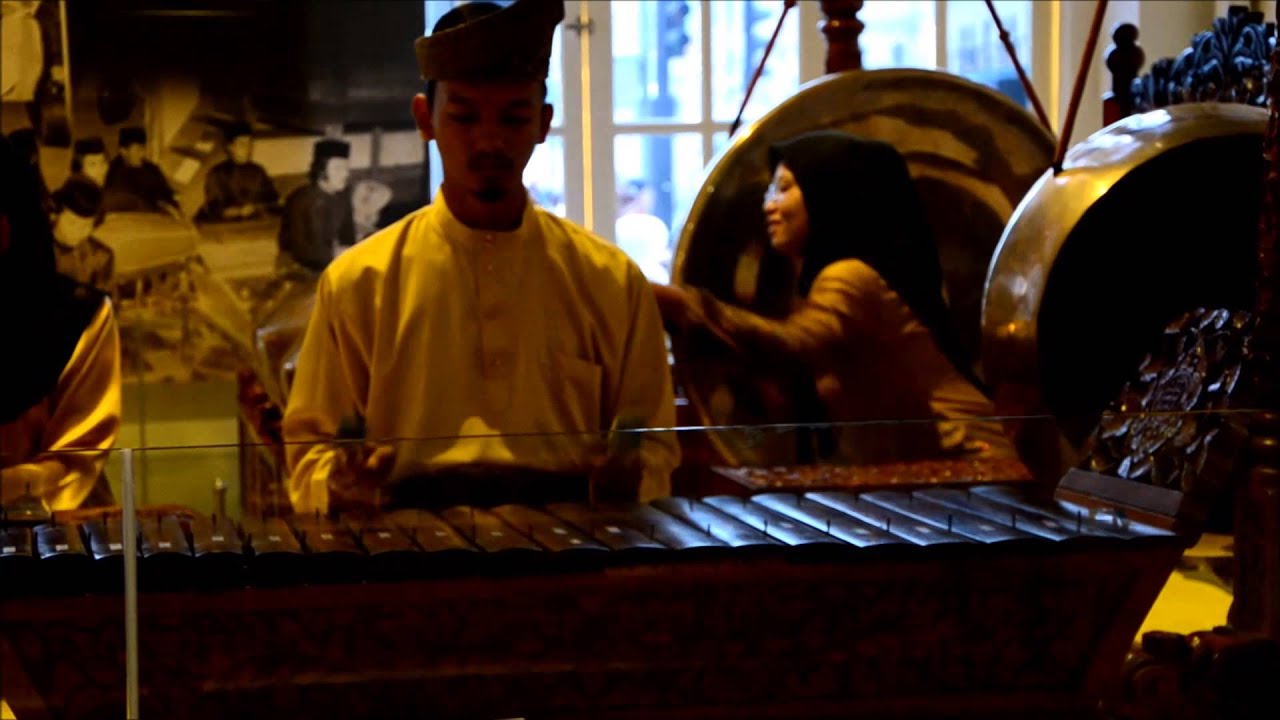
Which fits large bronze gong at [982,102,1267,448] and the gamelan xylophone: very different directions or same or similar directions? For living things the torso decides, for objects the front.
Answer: very different directions

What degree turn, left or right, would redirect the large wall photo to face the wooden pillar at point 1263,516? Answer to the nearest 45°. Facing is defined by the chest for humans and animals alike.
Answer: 0° — it already faces it
